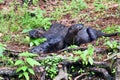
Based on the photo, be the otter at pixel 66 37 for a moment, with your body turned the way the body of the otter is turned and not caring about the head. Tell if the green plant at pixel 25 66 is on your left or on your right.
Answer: on your left

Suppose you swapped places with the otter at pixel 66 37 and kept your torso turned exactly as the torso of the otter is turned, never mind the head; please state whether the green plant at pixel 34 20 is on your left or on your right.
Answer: on your right

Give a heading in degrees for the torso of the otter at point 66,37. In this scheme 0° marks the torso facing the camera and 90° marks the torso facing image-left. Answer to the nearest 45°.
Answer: approximately 90°

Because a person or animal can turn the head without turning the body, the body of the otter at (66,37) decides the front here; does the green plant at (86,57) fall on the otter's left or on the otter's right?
on the otter's left

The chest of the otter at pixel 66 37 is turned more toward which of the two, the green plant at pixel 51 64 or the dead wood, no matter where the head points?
the green plant
